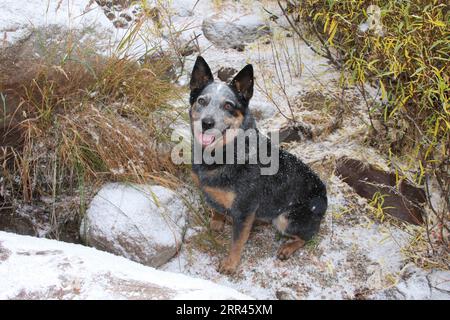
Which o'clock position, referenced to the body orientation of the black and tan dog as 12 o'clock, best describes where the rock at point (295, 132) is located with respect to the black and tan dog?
The rock is roughly at 5 o'clock from the black and tan dog.

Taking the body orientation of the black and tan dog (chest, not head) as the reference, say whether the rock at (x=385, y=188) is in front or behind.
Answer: behind

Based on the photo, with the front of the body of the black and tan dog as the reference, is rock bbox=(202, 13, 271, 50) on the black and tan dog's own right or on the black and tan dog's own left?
on the black and tan dog's own right

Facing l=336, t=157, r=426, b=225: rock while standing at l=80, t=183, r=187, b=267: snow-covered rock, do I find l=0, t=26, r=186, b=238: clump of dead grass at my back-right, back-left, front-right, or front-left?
back-left

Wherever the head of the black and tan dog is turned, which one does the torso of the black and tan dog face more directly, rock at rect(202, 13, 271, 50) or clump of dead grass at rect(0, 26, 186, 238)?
the clump of dead grass

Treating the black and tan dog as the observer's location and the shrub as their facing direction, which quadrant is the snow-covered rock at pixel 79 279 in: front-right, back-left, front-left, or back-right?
back-right

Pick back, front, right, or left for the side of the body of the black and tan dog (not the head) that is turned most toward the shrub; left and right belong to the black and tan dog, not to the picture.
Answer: back

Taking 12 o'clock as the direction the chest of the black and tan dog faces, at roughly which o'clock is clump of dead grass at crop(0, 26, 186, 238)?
The clump of dead grass is roughly at 2 o'clock from the black and tan dog.

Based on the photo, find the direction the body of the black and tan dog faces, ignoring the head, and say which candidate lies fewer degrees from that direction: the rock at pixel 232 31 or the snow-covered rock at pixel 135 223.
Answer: the snow-covered rock

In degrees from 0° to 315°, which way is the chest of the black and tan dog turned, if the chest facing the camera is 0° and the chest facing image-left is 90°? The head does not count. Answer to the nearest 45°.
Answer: approximately 45°
